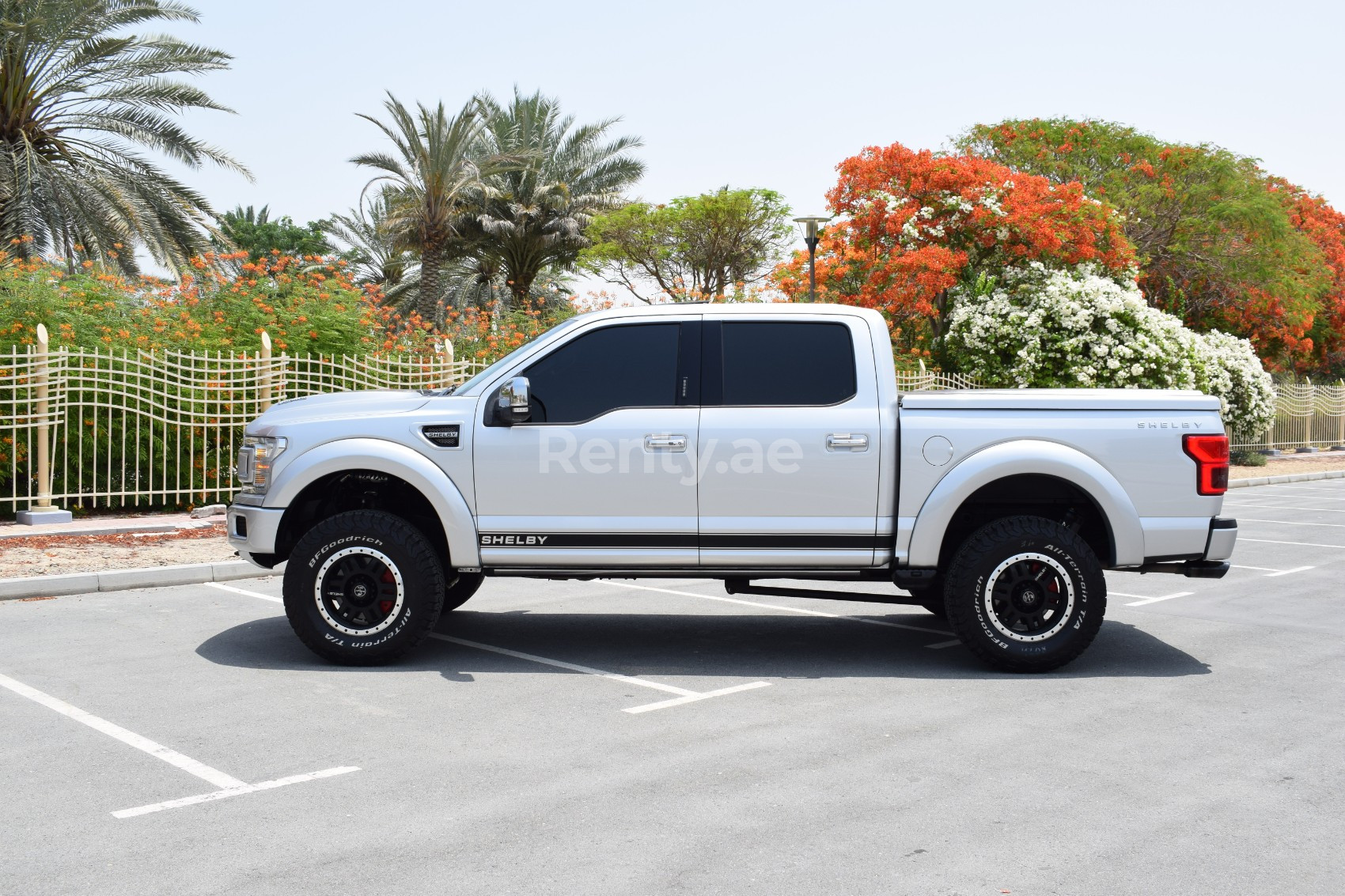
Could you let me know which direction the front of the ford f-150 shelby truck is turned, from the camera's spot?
facing to the left of the viewer

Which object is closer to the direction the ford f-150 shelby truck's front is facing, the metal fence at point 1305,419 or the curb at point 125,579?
the curb

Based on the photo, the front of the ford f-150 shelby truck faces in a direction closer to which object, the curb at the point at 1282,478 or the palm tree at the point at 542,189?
the palm tree

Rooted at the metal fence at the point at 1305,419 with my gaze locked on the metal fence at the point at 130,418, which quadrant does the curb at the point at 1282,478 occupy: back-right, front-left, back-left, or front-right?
front-left
